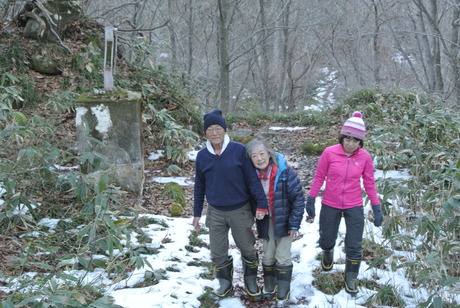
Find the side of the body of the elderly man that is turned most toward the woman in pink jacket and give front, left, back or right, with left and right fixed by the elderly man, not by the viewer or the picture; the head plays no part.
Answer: left

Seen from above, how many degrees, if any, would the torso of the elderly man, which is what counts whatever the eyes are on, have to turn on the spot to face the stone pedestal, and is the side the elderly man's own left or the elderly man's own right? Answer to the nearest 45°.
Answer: approximately 135° to the elderly man's own right

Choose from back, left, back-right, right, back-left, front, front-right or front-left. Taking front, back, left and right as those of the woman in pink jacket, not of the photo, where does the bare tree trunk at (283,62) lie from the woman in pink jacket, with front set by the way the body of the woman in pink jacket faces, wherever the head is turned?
back

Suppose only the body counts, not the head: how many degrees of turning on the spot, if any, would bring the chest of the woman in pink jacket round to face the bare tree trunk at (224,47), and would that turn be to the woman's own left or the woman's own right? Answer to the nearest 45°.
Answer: approximately 135° to the woman's own right

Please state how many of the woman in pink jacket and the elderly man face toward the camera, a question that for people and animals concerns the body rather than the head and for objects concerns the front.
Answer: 2

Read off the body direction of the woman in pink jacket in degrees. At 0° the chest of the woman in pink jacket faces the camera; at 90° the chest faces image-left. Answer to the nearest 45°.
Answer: approximately 0°

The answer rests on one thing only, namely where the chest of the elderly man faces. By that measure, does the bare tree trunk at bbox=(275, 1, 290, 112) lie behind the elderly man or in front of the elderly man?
behind
